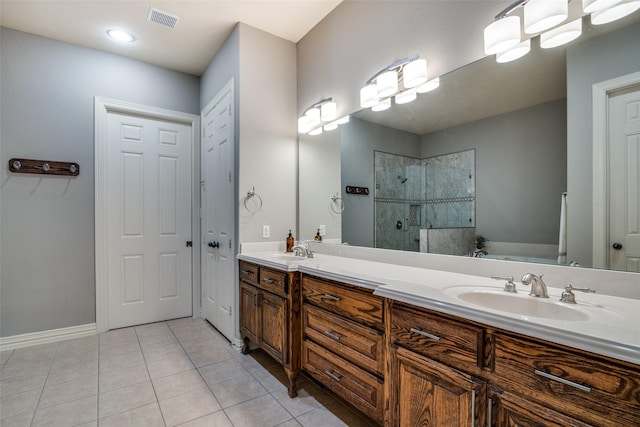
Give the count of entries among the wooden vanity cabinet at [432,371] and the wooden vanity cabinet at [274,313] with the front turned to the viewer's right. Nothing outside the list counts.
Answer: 0

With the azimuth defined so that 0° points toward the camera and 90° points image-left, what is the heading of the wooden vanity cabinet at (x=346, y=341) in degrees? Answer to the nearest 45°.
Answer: approximately 45°

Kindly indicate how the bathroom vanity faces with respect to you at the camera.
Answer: facing the viewer and to the left of the viewer

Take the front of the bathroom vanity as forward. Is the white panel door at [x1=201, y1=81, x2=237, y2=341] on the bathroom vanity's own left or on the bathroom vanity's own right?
on the bathroom vanity's own right

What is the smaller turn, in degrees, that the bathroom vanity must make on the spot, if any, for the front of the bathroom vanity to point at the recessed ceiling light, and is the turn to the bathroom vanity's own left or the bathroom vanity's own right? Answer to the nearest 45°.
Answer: approximately 45° to the bathroom vanity's own right

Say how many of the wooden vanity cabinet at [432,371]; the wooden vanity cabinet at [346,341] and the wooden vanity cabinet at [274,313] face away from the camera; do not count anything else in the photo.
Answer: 0

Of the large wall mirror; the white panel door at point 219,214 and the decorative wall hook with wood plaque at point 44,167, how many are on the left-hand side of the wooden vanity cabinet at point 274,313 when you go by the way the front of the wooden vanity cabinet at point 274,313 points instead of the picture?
1

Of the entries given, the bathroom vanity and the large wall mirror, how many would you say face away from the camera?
0

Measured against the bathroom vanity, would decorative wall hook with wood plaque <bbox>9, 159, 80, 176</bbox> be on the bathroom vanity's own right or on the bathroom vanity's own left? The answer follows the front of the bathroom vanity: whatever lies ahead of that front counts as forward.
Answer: on the bathroom vanity's own right

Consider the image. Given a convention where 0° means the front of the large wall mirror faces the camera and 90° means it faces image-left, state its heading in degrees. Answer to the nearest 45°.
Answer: approximately 45°

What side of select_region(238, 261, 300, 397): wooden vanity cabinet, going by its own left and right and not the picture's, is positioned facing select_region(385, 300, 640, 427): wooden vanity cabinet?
left
